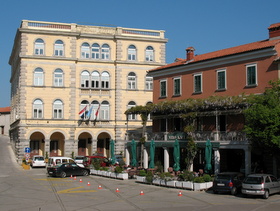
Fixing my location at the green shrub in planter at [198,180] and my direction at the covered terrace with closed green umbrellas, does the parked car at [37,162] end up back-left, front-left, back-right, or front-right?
front-left

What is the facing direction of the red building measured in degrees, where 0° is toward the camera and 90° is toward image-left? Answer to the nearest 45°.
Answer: approximately 45°

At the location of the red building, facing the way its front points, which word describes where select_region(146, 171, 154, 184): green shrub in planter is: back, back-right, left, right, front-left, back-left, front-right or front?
front

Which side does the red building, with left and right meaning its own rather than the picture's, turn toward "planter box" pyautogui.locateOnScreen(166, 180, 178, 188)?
front

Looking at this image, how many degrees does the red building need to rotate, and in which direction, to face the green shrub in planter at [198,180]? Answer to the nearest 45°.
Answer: approximately 45° to its left

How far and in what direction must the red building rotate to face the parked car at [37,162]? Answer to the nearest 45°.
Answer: approximately 90° to its right

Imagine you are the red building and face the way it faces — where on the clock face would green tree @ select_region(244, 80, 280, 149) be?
The green tree is roughly at 10 o'clock from the red building.

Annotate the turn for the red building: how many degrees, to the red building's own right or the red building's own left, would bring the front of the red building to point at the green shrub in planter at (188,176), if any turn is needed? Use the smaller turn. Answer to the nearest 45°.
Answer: approximately 45° to the red building's own left

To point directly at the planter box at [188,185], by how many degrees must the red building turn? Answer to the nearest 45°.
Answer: approximately 45° to its left
